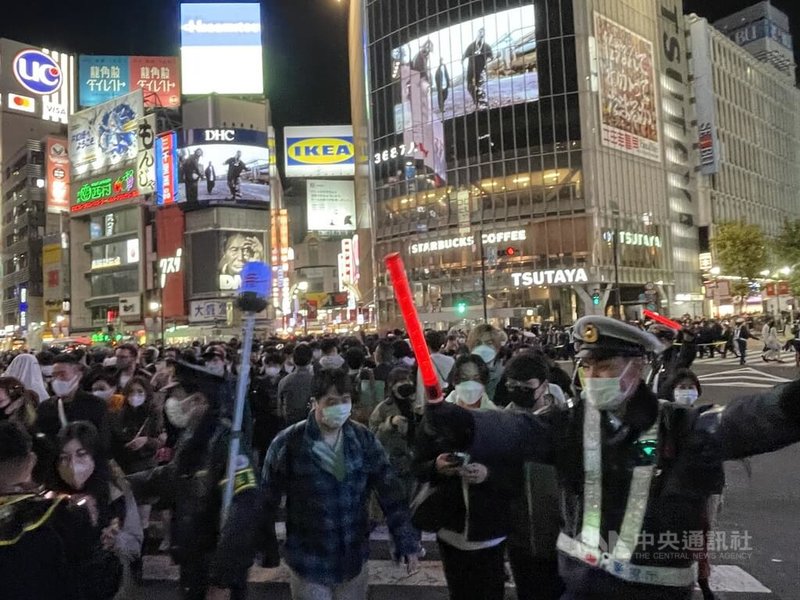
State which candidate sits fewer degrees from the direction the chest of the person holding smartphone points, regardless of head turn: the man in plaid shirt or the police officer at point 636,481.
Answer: the police officer

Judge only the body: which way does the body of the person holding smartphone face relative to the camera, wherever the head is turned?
toward the camera

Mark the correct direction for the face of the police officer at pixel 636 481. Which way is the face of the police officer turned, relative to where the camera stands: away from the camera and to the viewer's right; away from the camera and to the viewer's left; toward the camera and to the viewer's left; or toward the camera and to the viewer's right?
toward the camera and to the viewer's left

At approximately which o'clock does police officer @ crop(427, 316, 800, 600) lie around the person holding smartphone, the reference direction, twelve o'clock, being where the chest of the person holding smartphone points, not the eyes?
The police officer is roughly at 11 o'clock from the person holding smartphone.

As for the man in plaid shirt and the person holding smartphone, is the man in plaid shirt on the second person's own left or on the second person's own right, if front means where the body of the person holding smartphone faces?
on the second person's own right

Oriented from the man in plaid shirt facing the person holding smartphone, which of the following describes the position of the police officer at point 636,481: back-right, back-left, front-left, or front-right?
front-right

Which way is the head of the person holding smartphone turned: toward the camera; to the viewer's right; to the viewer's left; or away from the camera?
toward the camera

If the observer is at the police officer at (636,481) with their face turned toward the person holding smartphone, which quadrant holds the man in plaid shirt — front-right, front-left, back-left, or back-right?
front-left

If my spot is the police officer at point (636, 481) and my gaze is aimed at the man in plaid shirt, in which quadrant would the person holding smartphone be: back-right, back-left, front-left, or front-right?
front-right
